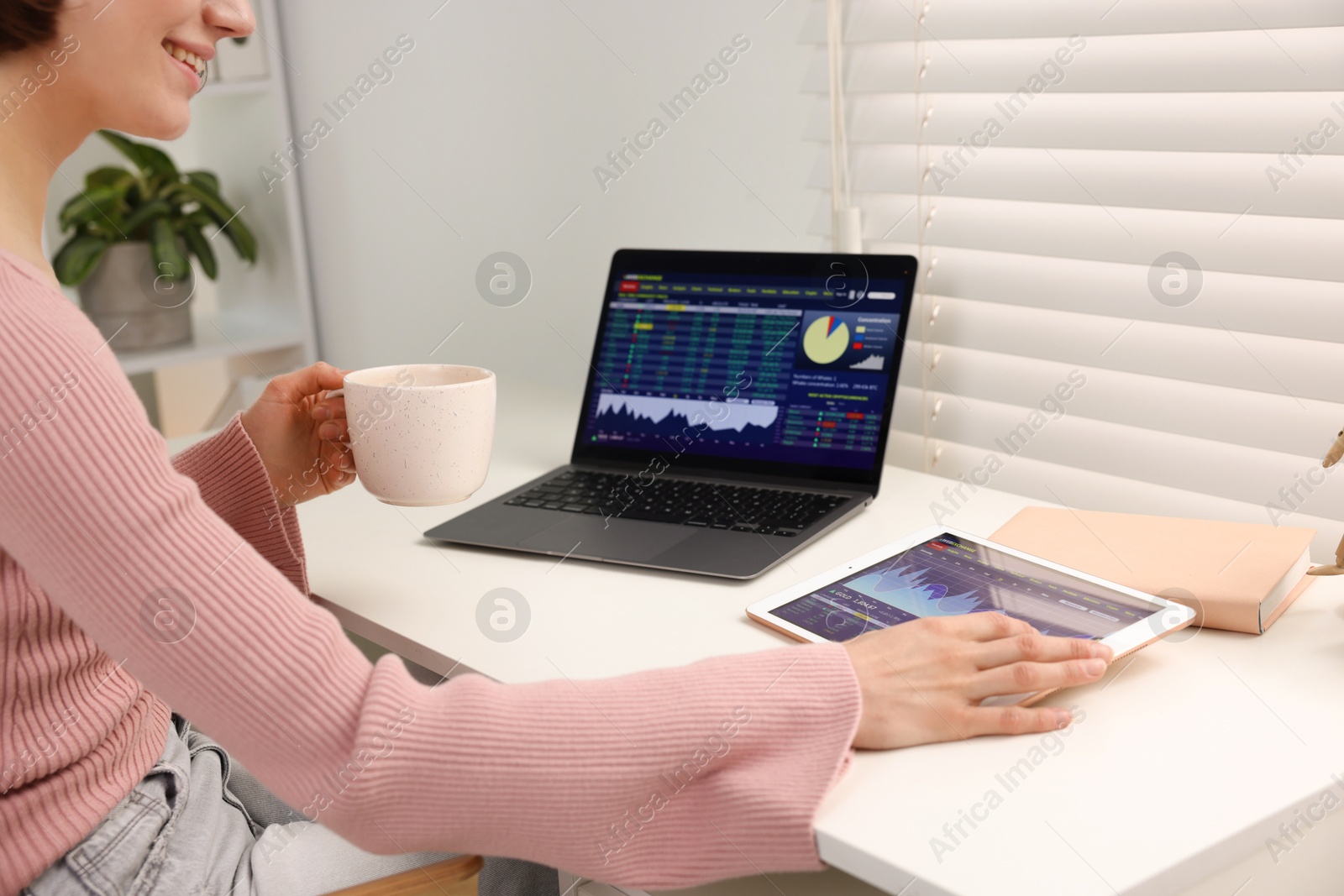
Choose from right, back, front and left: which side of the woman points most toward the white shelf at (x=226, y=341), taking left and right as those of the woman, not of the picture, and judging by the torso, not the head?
left

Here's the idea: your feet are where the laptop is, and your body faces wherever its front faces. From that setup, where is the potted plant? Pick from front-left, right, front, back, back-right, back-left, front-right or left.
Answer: right

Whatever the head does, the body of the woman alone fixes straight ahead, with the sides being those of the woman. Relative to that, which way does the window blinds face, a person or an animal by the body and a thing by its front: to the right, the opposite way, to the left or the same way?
the opposite way

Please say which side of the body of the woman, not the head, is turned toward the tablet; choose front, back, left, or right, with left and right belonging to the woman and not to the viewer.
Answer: front

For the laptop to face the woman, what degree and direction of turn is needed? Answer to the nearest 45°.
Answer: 0° — it already faces them

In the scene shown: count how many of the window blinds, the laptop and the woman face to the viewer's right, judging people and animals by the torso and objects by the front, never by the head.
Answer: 1

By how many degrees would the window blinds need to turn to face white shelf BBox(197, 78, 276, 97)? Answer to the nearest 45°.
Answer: approximately 45° to its right

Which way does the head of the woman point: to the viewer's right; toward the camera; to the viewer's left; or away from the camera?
to the viewer's right

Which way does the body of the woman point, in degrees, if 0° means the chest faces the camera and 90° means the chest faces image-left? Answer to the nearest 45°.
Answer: approximately 270°

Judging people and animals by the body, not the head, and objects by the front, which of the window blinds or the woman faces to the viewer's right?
the woman

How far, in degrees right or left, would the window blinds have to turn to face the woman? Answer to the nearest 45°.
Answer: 0° — it already faces them

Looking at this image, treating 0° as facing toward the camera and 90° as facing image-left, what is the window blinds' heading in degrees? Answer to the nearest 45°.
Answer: approximately 45°
